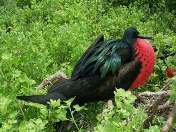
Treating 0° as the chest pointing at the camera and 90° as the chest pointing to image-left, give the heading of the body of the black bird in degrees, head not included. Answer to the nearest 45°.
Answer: approximately 270°

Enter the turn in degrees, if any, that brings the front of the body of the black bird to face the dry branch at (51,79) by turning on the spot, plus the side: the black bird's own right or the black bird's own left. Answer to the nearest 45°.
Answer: approximately 135° to the black bird's own left
